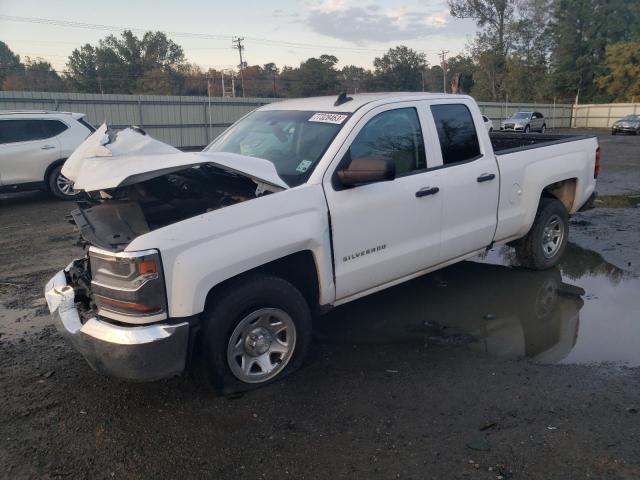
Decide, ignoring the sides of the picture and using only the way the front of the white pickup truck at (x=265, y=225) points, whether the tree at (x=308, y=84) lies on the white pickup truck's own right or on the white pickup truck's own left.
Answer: on the white pickup truck's own right

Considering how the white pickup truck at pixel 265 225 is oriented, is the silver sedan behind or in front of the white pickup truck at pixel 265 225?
behind

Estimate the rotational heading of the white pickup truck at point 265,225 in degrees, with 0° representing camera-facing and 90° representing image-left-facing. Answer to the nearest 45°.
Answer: approximately 45°

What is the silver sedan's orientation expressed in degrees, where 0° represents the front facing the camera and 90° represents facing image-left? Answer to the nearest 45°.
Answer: approximately 45°

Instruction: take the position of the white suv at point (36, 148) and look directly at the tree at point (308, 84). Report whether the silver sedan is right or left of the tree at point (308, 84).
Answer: right
